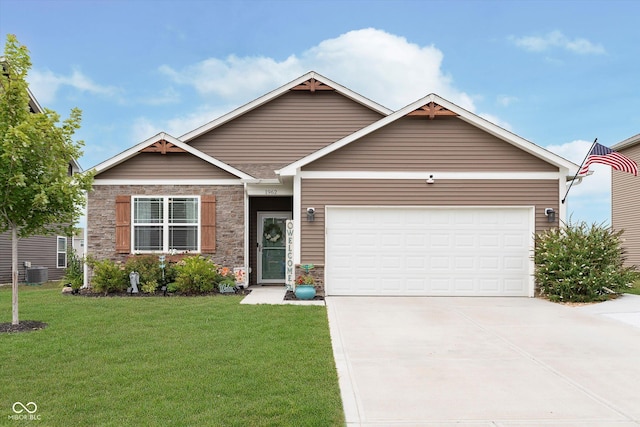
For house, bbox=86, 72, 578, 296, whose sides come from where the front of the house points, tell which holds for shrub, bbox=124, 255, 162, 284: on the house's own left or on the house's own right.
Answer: on the house's own right

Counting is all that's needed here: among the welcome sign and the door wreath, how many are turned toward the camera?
2

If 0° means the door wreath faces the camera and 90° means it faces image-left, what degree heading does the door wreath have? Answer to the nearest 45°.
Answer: approximately 0°

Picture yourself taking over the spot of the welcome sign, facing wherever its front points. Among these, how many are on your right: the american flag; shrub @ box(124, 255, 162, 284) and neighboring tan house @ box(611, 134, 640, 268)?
1

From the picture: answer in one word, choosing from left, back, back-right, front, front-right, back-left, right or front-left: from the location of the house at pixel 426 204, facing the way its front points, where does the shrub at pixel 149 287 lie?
right

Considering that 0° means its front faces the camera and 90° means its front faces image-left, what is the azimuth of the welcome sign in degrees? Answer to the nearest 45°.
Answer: approximately 0°

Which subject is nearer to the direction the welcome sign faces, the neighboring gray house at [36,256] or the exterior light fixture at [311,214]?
the exterior light fixture
